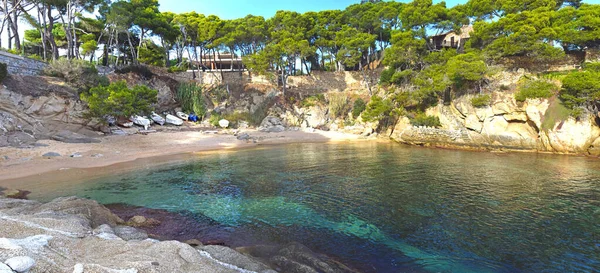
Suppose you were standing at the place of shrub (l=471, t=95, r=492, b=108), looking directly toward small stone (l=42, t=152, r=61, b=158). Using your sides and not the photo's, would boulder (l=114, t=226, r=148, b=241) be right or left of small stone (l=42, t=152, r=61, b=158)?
left

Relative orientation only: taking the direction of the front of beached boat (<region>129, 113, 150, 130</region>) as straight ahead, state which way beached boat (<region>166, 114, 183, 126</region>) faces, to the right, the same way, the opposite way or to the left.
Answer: the same way

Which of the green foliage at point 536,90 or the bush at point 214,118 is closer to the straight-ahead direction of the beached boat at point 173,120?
the green foliage
